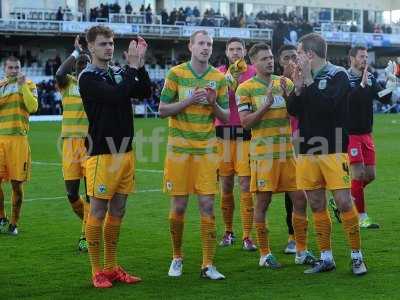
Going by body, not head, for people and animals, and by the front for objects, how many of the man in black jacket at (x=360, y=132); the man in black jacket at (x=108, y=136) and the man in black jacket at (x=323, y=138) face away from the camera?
0

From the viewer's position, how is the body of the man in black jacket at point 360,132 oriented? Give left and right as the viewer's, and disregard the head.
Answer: facing the viewer and to the right of the viewer

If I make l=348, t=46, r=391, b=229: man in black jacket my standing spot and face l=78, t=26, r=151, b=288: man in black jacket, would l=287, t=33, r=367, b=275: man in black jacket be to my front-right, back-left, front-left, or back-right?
front-left

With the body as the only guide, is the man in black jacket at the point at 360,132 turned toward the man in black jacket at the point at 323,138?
no

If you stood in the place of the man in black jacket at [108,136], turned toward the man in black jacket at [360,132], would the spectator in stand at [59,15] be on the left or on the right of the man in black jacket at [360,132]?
left

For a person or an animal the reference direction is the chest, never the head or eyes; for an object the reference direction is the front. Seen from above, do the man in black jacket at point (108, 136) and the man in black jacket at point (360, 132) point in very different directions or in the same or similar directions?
same or similar directions

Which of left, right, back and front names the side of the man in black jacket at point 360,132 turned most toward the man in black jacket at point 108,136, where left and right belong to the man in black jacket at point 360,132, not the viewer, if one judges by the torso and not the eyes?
right

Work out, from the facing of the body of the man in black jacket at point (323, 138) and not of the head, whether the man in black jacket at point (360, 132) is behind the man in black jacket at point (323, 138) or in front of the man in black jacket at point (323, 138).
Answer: behind

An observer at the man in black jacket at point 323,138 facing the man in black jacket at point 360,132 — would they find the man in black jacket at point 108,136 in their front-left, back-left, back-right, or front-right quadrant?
back-left

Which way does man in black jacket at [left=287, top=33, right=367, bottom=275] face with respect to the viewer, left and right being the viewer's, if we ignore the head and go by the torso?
facing the viewer and to the left of the viewer

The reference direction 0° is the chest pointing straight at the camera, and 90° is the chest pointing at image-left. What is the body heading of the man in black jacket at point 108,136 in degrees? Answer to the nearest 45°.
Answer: approximately 315°

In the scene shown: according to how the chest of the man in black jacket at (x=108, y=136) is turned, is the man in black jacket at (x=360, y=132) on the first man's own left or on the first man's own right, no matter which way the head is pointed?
on the first man's own left

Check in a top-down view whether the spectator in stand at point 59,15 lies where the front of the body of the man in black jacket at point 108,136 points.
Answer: no
